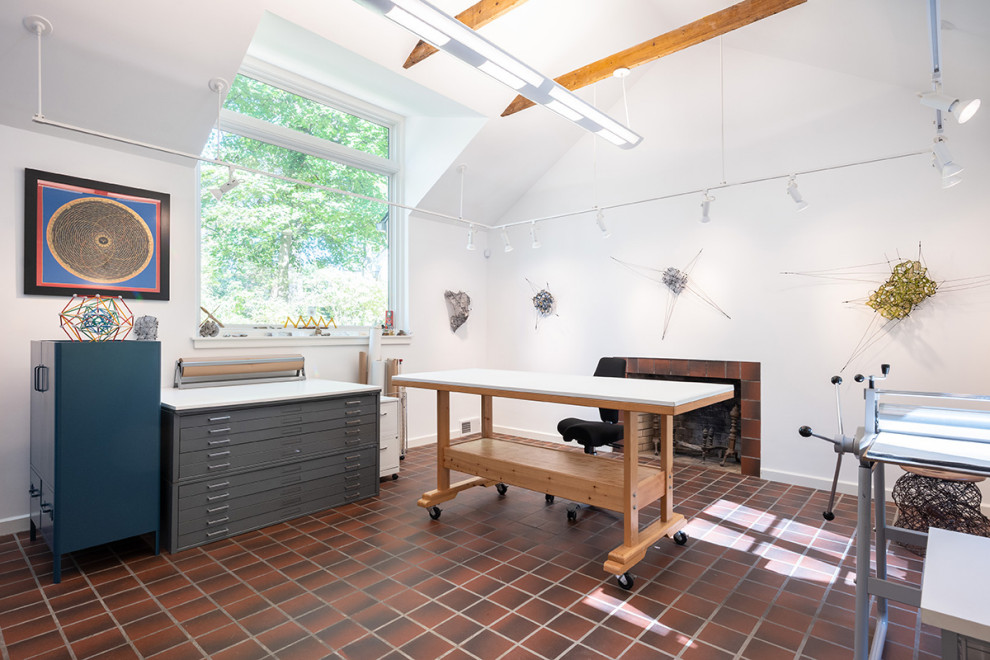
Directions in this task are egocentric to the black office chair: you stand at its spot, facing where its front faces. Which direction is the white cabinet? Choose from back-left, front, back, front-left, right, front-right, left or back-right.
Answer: front-right

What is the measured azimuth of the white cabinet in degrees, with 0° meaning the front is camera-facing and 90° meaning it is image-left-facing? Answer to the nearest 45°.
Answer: approximately 315°

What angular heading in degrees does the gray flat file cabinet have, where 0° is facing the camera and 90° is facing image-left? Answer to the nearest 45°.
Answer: approximately 315°

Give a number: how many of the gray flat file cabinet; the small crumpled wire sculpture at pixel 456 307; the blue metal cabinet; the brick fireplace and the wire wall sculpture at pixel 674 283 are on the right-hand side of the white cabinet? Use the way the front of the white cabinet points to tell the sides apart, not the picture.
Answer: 2

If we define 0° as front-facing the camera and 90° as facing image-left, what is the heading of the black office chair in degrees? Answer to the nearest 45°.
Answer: approximately 45°
